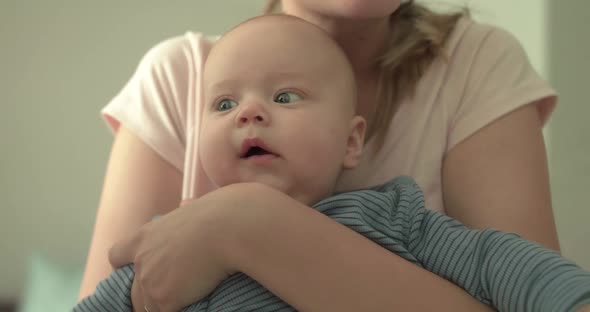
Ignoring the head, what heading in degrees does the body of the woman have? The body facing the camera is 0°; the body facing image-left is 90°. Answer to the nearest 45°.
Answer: approximately 0°

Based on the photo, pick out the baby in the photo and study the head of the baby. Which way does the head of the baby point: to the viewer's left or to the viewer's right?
to the viewer's left
